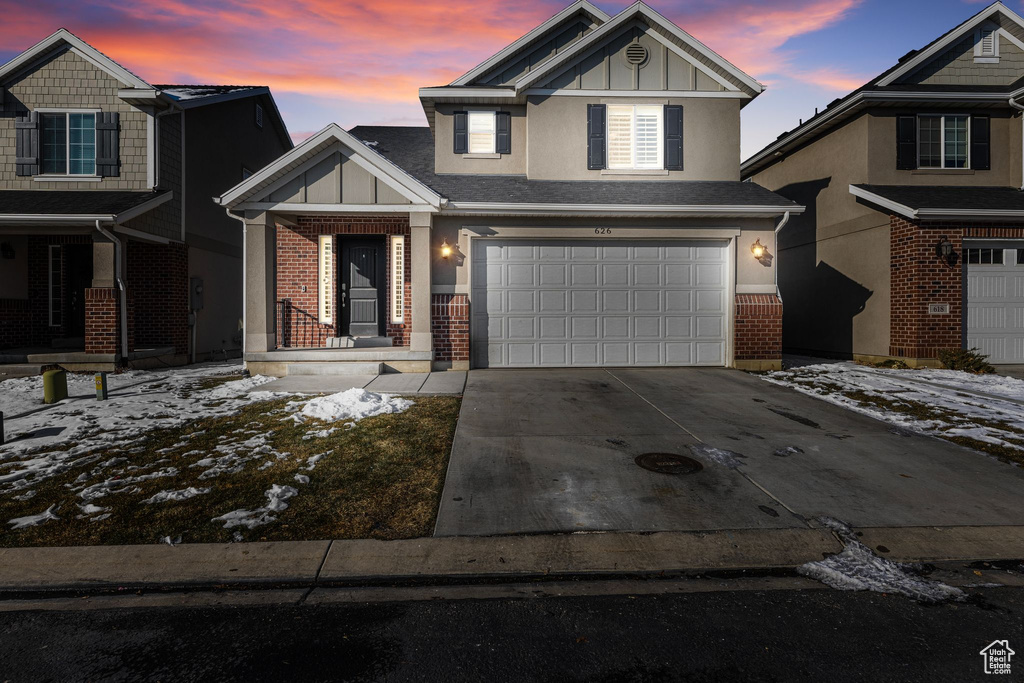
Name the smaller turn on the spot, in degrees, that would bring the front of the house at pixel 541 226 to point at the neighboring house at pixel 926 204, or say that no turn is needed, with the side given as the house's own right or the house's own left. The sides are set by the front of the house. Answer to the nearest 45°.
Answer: approximately 90° to the house's own left

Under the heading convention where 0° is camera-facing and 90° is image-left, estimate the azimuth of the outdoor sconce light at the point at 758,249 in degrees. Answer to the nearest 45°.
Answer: approximately 0°

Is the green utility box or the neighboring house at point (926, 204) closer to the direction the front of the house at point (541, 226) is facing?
the green utility box

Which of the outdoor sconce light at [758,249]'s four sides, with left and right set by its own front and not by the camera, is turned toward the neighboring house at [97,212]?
right

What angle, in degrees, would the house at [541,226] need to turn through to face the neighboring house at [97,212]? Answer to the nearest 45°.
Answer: approximately 90° to its right

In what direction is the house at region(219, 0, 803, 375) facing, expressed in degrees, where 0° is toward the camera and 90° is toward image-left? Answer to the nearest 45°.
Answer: approximately 0°
